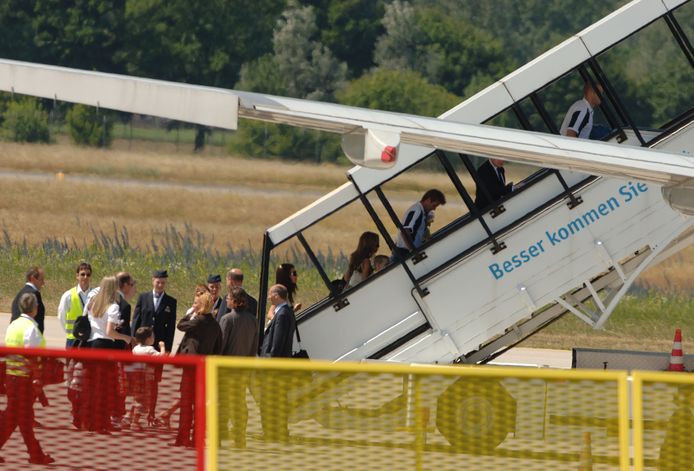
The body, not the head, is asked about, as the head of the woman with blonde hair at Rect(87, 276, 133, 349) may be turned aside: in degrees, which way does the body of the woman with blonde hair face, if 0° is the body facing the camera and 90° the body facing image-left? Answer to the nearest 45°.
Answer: approximately 225°

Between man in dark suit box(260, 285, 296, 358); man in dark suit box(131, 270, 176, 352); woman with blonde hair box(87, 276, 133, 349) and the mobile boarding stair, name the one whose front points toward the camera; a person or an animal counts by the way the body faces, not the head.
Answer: man in dark suit box(131, 270, 176, 352)

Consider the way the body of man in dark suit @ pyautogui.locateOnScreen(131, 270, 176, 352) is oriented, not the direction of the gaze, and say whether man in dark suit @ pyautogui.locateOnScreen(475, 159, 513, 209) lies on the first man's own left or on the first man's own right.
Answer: on the first man's own left

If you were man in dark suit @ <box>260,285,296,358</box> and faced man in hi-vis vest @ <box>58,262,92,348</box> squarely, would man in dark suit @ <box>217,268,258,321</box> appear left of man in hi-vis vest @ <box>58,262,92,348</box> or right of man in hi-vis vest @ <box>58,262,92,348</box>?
right

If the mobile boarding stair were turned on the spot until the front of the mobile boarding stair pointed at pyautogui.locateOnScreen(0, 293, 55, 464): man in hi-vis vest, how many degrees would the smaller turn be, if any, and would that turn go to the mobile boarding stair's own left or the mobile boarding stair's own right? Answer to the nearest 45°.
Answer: approximately 135° to the mobile boarding stair's own right

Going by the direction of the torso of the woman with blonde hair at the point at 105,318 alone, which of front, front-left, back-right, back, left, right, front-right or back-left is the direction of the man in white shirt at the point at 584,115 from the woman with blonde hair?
front-right

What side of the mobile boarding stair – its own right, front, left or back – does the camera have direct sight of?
right

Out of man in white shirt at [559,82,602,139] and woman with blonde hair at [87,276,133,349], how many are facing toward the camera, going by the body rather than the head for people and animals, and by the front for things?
0

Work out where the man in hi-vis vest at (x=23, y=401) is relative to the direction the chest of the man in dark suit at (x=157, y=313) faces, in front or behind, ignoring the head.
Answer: in front
